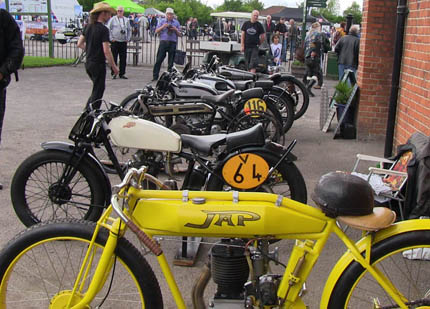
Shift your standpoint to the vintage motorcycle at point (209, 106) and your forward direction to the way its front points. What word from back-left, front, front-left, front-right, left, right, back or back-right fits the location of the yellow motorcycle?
left

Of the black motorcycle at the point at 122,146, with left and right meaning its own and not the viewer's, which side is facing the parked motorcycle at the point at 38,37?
right

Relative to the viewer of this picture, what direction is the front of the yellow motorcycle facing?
facing to the left of the viewer

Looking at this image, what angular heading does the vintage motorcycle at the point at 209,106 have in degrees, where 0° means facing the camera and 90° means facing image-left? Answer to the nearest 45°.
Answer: approximately 90°

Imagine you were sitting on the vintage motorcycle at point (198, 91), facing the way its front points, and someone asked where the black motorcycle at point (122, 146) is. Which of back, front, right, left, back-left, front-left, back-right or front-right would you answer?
left

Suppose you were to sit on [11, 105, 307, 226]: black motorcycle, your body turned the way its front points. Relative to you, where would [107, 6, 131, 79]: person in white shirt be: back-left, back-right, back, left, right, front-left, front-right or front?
right

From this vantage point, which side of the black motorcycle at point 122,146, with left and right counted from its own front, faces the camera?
left

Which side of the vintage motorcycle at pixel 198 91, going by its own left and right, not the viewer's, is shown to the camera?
left

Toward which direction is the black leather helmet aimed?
to the viewer's left
